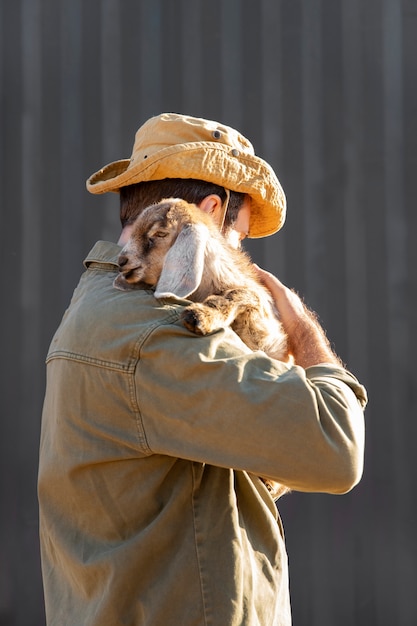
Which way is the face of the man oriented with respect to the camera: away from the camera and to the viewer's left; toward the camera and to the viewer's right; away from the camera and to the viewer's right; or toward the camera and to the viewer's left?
away from the camera and to the viewer's right

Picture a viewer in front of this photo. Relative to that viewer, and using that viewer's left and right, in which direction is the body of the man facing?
facing away from the viewer and to the right of the viewer
